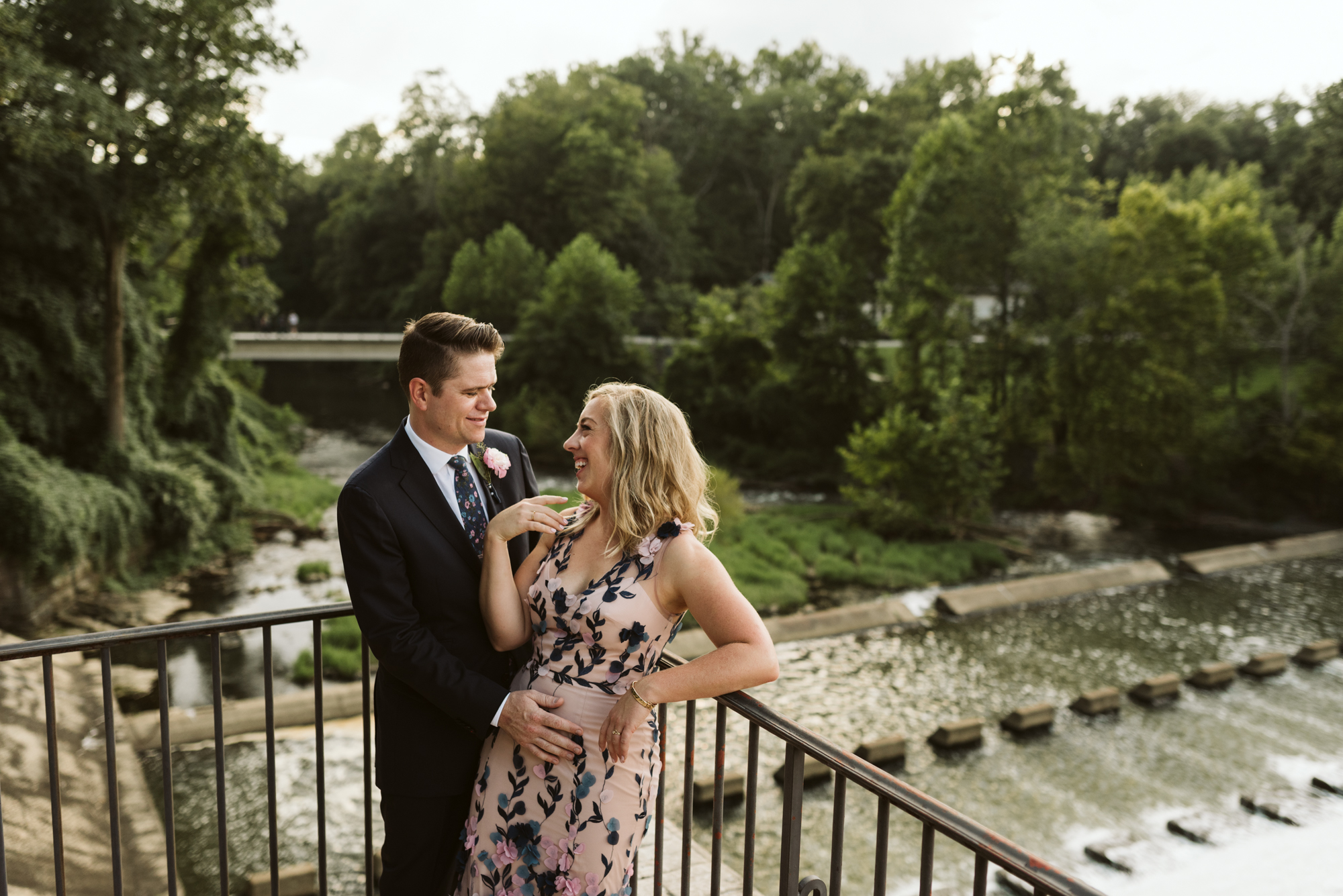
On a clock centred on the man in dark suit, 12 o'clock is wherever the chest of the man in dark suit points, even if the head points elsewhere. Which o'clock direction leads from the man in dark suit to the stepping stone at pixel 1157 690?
The stepping stone is roughly at 9 o'clock from the man in dark suit.

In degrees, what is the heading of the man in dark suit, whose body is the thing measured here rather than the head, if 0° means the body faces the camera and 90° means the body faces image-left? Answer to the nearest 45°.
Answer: approximately 315°

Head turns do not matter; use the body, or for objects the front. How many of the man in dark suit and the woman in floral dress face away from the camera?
0

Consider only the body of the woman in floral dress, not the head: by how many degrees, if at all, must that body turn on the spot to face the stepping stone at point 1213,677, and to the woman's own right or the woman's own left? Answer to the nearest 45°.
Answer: approximately 180°

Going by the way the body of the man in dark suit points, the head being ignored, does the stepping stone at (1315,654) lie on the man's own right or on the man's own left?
on the man's own left

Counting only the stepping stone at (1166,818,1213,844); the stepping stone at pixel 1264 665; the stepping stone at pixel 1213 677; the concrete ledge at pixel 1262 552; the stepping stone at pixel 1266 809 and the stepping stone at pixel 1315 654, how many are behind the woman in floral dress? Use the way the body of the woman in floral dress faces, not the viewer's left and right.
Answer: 6

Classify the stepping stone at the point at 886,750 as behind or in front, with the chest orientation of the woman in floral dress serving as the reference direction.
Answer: behind

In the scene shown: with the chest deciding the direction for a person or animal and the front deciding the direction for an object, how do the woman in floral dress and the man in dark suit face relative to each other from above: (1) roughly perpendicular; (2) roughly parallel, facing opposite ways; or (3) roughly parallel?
roughly perpendicular

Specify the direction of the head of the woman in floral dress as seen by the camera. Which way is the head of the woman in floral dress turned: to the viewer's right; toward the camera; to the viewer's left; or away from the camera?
to the viewer's left

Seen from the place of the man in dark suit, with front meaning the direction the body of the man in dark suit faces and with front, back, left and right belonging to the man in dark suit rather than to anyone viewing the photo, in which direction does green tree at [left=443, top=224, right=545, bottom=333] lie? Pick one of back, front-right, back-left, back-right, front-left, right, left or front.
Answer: back-left

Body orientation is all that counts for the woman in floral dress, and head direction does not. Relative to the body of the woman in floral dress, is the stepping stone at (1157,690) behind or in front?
behind

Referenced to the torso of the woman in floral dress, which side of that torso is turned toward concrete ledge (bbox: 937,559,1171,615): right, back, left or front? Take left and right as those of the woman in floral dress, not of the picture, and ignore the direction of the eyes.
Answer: back

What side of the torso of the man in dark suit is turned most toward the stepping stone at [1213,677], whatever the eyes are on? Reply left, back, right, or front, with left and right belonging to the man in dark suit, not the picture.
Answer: left

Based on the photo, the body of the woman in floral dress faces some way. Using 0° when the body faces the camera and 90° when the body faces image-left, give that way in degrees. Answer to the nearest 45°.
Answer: approximately 45°
